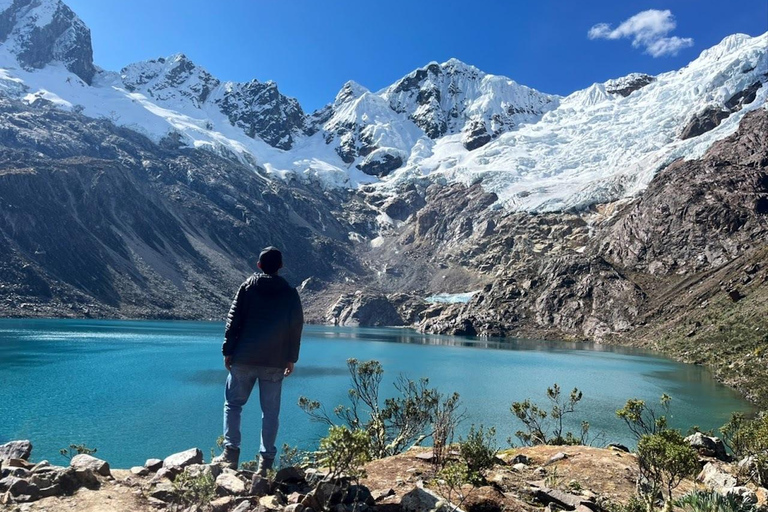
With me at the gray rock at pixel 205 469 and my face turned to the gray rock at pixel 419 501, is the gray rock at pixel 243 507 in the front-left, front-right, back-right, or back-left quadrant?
front-right

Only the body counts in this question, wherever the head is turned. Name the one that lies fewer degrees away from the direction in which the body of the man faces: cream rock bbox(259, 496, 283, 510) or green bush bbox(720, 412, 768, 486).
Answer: the green bush

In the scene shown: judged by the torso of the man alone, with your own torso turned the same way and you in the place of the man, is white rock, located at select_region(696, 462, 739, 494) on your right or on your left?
on your right

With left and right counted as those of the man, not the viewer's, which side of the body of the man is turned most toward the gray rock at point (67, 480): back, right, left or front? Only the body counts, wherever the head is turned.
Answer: left

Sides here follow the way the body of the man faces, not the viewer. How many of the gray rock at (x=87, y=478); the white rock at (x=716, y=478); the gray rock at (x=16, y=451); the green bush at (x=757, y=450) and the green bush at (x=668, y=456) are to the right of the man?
3

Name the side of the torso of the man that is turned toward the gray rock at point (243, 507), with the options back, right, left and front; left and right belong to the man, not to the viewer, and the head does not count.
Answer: back

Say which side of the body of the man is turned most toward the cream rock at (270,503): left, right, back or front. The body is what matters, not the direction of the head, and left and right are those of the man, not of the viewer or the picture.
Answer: back

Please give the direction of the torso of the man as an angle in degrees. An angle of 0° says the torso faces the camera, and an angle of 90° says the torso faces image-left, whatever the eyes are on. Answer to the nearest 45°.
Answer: approximately 180°

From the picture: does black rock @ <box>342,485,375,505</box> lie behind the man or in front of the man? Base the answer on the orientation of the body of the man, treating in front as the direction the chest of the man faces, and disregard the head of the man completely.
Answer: behind

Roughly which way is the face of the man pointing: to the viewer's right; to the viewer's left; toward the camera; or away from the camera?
away from the camera
